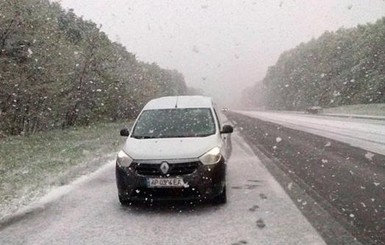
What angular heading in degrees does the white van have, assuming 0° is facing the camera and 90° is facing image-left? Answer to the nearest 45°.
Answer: approximately 0°
